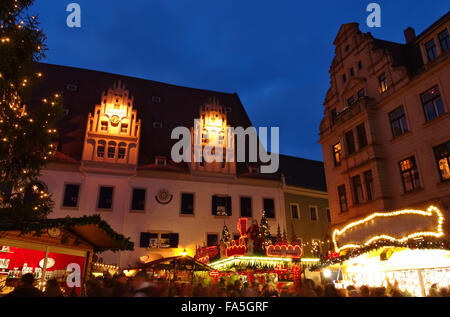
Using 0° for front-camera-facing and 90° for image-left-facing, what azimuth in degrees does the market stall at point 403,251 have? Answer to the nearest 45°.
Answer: approximately 45°

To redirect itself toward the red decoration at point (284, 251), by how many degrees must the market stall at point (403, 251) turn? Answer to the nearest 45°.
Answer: approximately 45° to its right

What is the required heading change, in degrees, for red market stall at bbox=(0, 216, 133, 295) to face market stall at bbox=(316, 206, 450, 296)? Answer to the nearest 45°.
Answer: approximately 45° to its left

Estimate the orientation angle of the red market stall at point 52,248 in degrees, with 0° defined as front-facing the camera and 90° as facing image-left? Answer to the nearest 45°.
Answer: approximately 315°

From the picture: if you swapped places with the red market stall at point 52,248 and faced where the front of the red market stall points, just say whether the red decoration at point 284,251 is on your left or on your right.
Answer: on your left

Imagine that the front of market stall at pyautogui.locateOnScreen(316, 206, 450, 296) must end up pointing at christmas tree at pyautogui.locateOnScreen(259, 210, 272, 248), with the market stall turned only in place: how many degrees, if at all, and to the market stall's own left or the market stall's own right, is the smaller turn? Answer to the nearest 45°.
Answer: approximately 45° to the market stall's own right

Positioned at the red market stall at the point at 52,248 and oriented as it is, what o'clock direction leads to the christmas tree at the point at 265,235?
The christmas tree is roughly at 10 o'clock from the red market stall.
